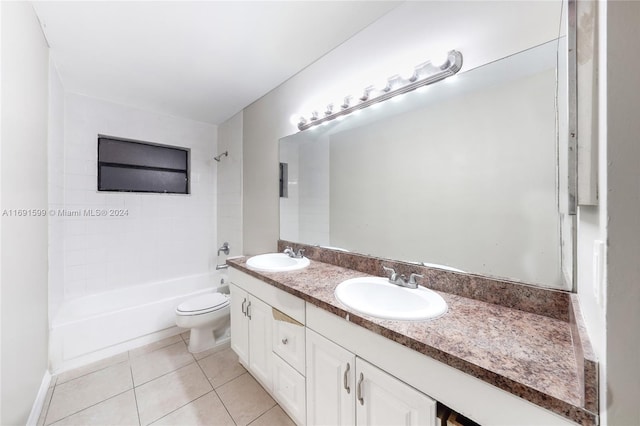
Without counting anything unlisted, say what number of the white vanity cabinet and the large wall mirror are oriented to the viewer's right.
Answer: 0

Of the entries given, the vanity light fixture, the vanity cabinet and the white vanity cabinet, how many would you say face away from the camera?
0

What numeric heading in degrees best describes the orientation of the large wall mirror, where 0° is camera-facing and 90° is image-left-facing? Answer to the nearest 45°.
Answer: approximately 45°

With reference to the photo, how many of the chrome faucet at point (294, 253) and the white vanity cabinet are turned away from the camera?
0

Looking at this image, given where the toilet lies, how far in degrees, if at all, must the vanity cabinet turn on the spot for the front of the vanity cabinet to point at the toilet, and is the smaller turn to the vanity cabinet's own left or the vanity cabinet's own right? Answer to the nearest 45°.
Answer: approximately 90° to the vanity cabinet's own right

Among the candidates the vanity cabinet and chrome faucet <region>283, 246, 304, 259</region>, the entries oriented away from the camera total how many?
0

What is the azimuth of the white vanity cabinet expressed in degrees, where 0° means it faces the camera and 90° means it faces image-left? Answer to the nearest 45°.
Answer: approximately 45°
